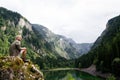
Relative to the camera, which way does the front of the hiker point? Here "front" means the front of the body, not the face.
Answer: to the viewer's right
